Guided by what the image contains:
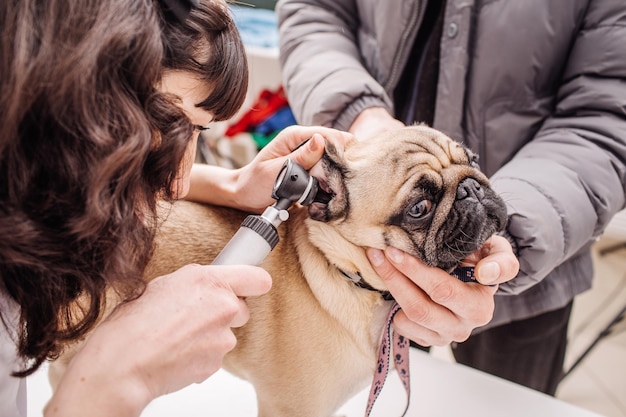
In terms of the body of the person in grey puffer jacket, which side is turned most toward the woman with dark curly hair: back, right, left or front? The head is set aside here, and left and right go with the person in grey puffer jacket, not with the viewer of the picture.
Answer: front

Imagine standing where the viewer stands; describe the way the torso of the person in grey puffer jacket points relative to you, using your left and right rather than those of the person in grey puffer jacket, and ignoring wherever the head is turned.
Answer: facing the viewer and to the left of the viewer
